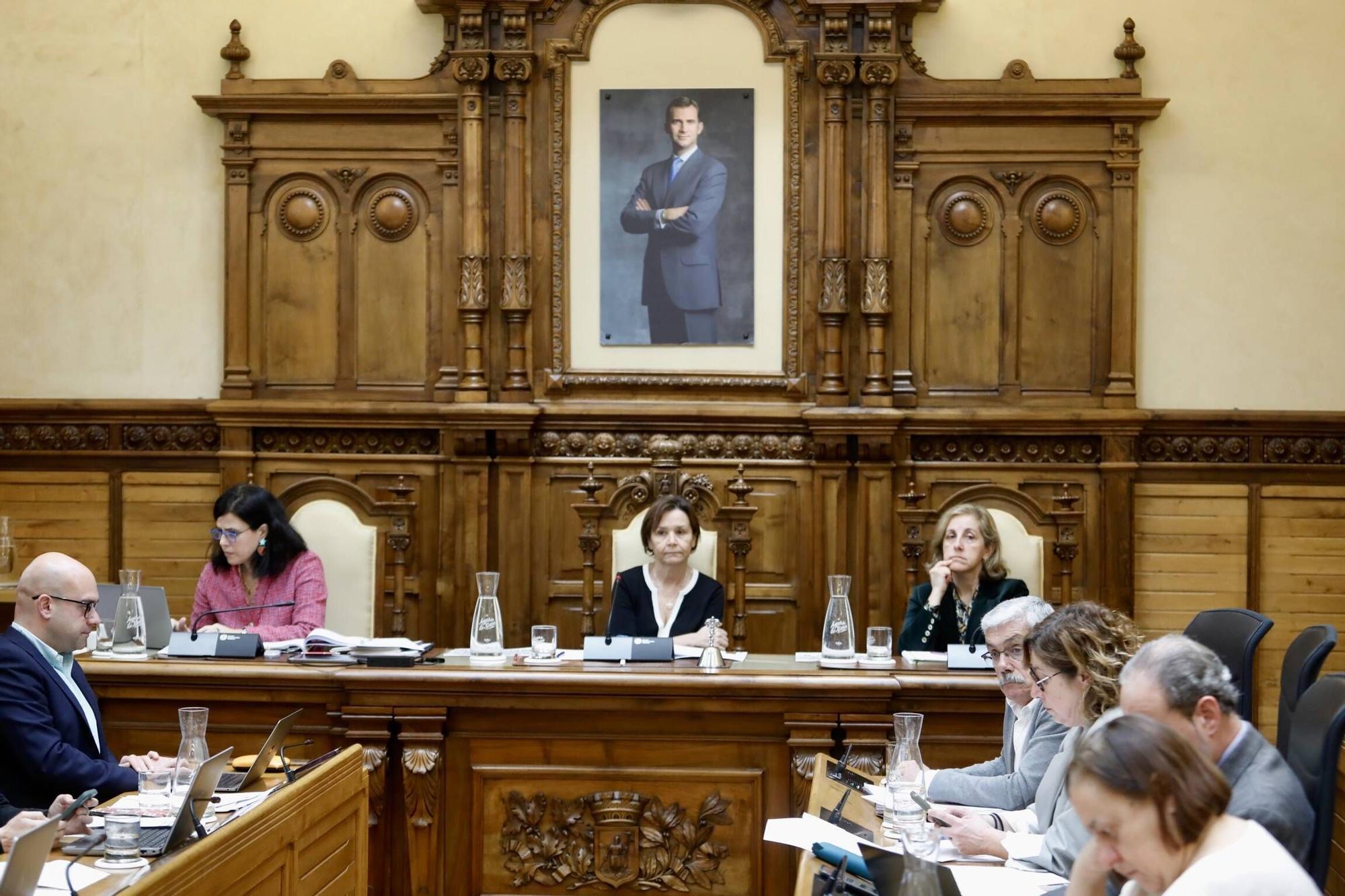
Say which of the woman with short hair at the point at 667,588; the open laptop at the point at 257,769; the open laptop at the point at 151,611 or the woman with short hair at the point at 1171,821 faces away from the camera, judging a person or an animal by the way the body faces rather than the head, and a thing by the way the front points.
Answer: the open laptop at the point at 151,611

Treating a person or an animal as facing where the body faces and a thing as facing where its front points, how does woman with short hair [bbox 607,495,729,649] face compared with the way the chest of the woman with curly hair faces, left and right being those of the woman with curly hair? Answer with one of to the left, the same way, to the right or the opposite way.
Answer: to the left

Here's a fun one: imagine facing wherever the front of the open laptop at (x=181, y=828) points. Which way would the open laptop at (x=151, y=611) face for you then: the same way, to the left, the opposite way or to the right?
to the right

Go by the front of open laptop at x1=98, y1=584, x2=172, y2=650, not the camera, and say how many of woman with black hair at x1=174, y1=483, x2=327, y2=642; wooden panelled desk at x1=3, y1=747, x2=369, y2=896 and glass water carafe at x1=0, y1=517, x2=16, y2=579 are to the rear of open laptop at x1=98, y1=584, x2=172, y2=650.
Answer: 1

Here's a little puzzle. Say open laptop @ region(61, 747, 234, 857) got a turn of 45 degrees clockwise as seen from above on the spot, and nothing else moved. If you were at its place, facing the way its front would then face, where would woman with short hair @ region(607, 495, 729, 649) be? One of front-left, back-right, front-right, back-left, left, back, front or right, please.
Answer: right

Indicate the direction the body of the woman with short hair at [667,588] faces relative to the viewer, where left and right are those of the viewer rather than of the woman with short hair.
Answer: facing the viewer

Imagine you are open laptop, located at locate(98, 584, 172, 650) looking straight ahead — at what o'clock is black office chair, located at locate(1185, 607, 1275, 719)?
The black office chair is roughly at 4 o'clock from the open laptop.

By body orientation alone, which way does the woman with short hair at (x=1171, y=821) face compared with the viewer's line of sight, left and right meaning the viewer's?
facing to the left of the viewer

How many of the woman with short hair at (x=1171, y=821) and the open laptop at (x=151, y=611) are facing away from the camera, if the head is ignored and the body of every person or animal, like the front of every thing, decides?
1

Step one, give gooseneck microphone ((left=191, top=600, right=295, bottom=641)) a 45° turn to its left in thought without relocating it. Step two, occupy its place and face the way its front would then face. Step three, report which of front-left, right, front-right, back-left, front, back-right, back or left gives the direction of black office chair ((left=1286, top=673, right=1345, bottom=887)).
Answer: right

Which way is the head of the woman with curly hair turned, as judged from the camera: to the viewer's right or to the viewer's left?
to the viewer's left

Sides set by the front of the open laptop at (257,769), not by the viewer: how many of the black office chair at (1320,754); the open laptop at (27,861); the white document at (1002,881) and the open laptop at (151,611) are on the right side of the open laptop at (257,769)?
1

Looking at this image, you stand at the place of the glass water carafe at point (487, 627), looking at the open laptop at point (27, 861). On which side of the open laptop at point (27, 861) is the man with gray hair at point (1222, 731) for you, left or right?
left

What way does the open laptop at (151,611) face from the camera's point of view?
away from the camera

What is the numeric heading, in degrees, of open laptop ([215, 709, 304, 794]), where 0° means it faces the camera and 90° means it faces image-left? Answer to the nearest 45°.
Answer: approximately 90°

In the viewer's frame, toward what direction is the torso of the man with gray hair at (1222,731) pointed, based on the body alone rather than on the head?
to the viewer's left

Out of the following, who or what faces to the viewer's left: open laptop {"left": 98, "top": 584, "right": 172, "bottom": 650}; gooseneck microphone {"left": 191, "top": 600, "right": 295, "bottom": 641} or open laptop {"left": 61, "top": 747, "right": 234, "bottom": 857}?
open laptop {"left": 61, "top": 747, "right": 234, "bottom": 857}
